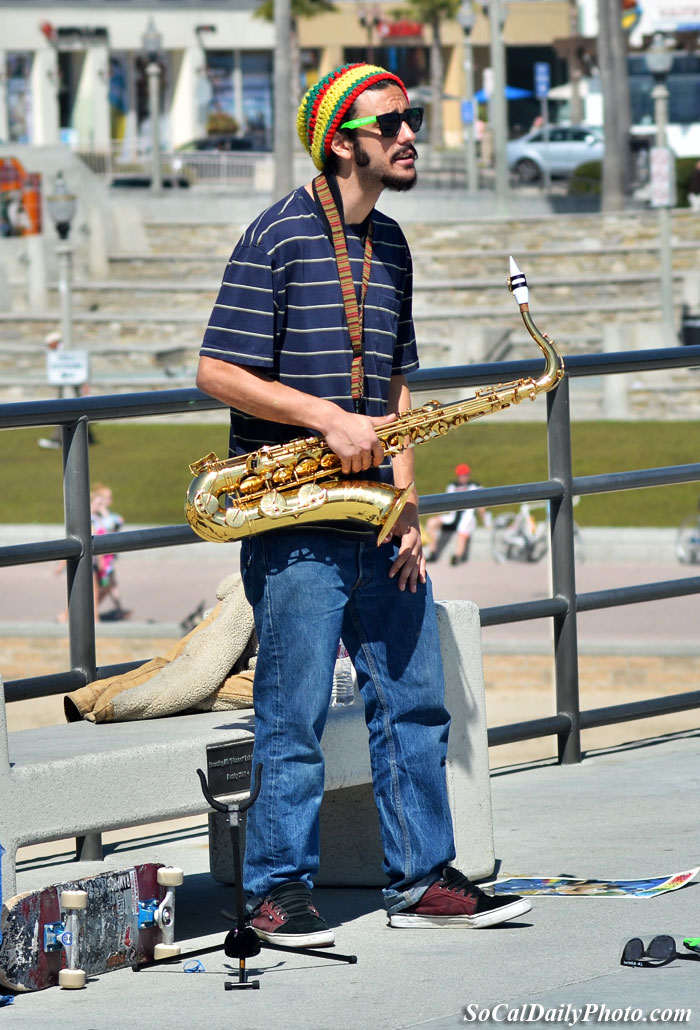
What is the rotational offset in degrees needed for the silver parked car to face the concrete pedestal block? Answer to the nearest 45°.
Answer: approximately 90° to its right

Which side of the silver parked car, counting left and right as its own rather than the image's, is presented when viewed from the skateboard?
left

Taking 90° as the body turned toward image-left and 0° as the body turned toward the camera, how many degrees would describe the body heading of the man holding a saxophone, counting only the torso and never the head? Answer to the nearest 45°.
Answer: approximately 315°

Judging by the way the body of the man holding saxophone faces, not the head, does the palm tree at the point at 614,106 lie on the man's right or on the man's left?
on the man's left

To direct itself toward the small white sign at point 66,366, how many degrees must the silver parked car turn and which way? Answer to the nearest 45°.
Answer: approximately 90° to its left
